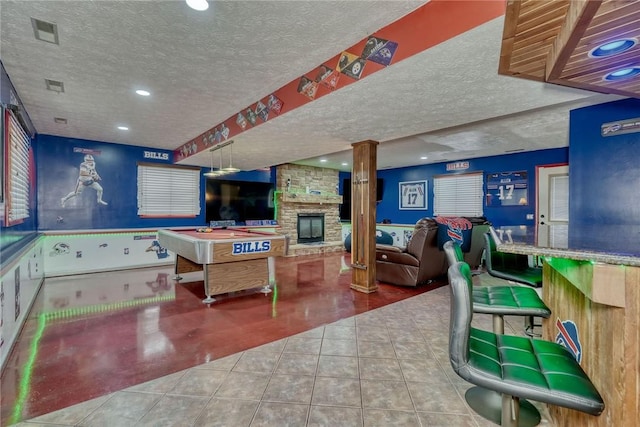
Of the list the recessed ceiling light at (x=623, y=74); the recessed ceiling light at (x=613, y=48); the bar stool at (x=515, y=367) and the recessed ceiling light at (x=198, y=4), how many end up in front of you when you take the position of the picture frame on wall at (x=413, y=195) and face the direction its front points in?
4

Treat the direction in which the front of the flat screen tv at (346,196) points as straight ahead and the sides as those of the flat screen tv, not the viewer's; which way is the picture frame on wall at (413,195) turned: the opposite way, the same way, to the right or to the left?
the same way

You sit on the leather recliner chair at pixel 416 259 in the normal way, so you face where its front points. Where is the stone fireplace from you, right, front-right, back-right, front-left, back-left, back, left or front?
front

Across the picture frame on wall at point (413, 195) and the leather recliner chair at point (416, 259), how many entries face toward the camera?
1

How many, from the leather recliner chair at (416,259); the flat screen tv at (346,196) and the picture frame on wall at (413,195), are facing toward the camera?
2

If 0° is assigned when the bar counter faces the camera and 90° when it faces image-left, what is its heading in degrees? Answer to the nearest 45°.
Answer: approximately 45°

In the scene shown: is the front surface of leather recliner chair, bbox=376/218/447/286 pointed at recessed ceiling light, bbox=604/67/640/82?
no

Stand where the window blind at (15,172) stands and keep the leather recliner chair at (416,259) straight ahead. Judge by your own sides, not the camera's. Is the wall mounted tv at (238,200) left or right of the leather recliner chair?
left

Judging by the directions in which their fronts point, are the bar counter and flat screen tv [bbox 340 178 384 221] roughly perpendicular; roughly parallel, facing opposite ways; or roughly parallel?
roughly perpendicular

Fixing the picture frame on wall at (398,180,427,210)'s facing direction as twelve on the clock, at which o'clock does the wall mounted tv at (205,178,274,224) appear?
The wall mounted tv is roughly at 2 o'clock from the picture frame on wall.

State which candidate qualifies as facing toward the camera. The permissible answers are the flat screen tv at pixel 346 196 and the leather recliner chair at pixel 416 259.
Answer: the flat screen tv

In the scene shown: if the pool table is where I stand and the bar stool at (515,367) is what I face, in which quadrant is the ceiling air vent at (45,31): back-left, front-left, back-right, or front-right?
front-right

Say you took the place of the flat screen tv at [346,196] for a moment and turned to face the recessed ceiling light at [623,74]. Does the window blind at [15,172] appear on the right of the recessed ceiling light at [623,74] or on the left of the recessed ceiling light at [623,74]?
right

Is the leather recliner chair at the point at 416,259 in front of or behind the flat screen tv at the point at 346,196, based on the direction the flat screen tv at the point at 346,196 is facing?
in front

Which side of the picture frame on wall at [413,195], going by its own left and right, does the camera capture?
front

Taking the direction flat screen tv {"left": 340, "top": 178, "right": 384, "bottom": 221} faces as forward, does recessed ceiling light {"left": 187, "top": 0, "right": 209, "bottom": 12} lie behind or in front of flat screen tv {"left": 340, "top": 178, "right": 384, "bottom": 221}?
in front

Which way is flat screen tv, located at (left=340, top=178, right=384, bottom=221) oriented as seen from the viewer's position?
toward the camera

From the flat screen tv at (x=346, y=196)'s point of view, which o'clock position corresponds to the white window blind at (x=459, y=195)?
The white window blind is roughly at 10 o'clock from the flat screen tv.

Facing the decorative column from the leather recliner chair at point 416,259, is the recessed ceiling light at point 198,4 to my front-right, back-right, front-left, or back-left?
front-left

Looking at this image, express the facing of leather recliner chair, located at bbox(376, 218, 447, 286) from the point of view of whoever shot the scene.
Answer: facing away from the viewer and to the left of the viewer
